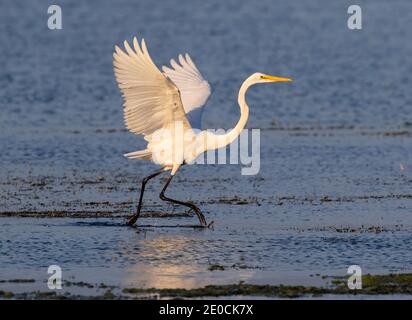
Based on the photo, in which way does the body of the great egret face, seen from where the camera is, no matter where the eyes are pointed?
to the viewer's right
